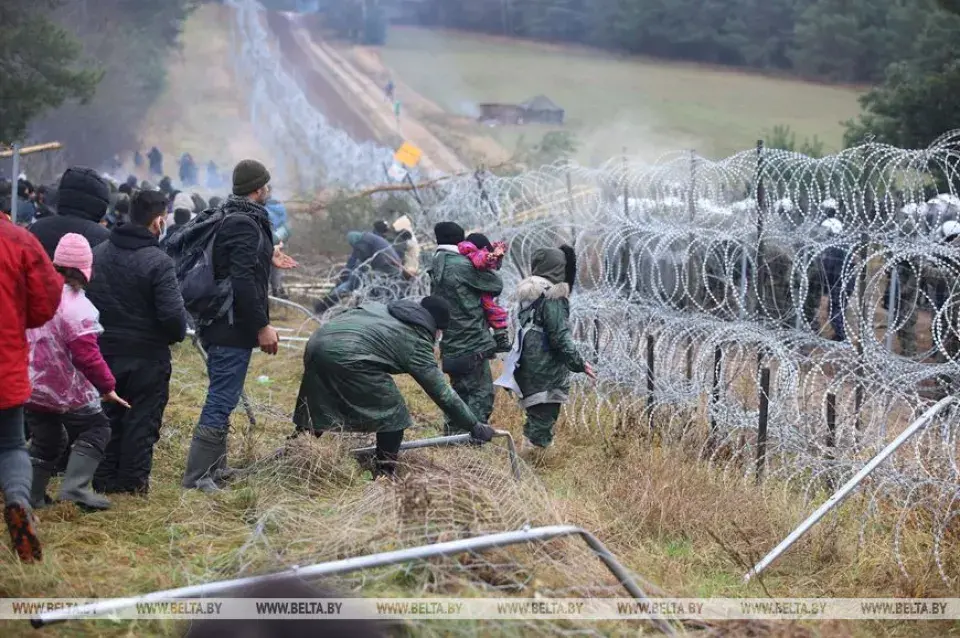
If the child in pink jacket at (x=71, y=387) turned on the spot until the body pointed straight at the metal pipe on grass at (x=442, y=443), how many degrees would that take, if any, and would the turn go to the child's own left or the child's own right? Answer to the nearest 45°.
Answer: approximately 45° to the child's own right

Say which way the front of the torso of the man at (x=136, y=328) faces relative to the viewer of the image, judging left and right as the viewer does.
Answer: facing away from the viewer and to the right of the viewer

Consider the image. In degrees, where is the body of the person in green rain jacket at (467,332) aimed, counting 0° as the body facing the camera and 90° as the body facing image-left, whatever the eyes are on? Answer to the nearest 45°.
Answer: approximately 225°

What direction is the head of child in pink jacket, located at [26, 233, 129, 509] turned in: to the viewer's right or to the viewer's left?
to the viewer's right

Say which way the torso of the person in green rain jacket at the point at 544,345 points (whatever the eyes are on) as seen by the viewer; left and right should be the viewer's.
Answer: facing away from the viewer and to the right of the viewer

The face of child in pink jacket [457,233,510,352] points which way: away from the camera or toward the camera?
away from the camera

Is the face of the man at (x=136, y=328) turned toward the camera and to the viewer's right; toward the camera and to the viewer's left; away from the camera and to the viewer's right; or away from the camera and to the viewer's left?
away from the camera and to the viewer's right

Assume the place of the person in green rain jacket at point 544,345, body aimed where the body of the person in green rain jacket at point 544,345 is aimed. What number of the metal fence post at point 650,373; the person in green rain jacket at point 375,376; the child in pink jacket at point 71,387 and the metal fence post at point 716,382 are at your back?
2

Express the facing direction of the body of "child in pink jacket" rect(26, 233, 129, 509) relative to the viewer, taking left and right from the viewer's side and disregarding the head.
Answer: facing away from the viewer and to the right of the viewer

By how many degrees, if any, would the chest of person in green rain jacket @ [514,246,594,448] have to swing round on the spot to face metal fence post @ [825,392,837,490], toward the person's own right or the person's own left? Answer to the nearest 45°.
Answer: approximately 45° to the person's own right

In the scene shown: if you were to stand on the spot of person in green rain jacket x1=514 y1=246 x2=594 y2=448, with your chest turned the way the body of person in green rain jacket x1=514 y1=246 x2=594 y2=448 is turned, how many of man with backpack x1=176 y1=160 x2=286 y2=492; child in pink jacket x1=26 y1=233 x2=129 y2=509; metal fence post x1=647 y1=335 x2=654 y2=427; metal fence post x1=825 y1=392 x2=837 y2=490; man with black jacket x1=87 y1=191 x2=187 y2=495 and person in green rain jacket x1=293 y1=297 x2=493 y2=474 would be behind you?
4
